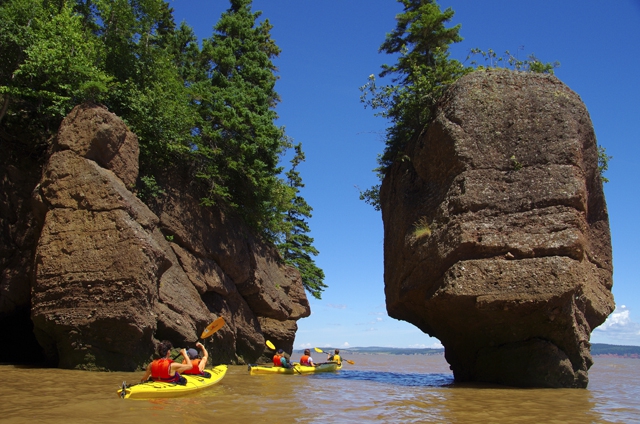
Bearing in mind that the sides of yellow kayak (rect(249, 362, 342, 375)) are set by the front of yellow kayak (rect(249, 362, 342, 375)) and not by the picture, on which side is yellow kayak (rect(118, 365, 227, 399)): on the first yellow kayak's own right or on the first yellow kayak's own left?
on the first yellow kayak's own right

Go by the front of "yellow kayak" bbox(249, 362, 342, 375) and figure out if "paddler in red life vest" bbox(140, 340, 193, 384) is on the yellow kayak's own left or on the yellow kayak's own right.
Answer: on the yellow kayak's own right

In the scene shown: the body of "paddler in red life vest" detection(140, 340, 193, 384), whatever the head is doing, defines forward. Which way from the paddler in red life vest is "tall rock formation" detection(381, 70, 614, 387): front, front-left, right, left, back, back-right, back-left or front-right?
front-right

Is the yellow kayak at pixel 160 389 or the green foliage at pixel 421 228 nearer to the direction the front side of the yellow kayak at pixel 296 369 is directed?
the green foliage

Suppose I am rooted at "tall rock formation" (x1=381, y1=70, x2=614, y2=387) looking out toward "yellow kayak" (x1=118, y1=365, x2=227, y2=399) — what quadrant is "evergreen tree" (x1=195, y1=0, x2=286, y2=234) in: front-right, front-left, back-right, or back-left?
front-right

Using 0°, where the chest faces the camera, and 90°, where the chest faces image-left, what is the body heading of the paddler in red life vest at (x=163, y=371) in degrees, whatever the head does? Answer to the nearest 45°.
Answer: approximately 225°

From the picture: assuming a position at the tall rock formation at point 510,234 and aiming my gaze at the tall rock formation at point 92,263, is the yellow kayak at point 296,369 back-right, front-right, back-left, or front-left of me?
front-right
